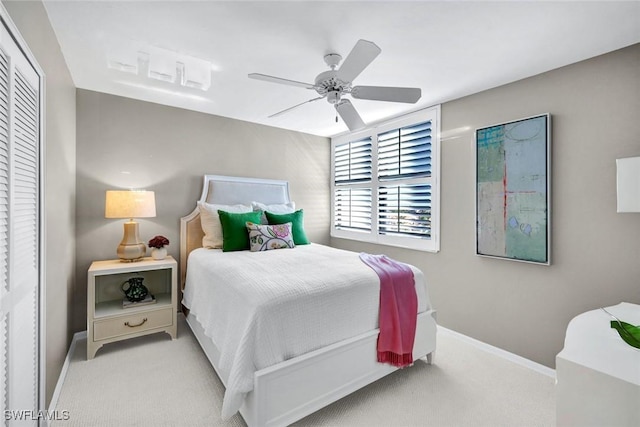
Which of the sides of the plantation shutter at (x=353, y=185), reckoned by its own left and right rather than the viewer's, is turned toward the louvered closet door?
front

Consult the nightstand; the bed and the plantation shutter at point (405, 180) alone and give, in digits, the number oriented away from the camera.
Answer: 0

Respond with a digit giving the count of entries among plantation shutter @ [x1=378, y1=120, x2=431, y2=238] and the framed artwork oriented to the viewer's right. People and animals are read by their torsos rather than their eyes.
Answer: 0

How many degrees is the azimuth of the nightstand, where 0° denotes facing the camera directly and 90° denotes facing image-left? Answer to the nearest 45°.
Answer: approximately 315°

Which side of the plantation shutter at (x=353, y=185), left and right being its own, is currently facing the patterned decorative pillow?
front

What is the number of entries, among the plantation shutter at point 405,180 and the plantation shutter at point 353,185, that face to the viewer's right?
0

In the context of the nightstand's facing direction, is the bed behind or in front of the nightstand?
in front

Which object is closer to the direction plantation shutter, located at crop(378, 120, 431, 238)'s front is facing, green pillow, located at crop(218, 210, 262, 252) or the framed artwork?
the green pillow

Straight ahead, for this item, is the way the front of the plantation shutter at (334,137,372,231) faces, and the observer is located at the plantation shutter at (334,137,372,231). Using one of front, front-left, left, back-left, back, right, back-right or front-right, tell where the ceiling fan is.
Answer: front-left

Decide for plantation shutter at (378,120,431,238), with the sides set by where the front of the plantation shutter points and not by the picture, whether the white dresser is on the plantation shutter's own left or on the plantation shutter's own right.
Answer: on the plantation shutter's own left

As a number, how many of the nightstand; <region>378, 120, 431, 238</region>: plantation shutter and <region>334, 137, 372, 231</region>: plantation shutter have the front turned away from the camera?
0

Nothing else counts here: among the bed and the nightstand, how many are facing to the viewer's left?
0

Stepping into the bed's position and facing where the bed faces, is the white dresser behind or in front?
in front

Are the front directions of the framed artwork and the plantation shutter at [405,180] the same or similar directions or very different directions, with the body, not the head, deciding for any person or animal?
same or similar directions

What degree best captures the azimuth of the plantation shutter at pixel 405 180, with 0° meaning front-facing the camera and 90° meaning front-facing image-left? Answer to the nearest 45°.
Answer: approximately 45°
